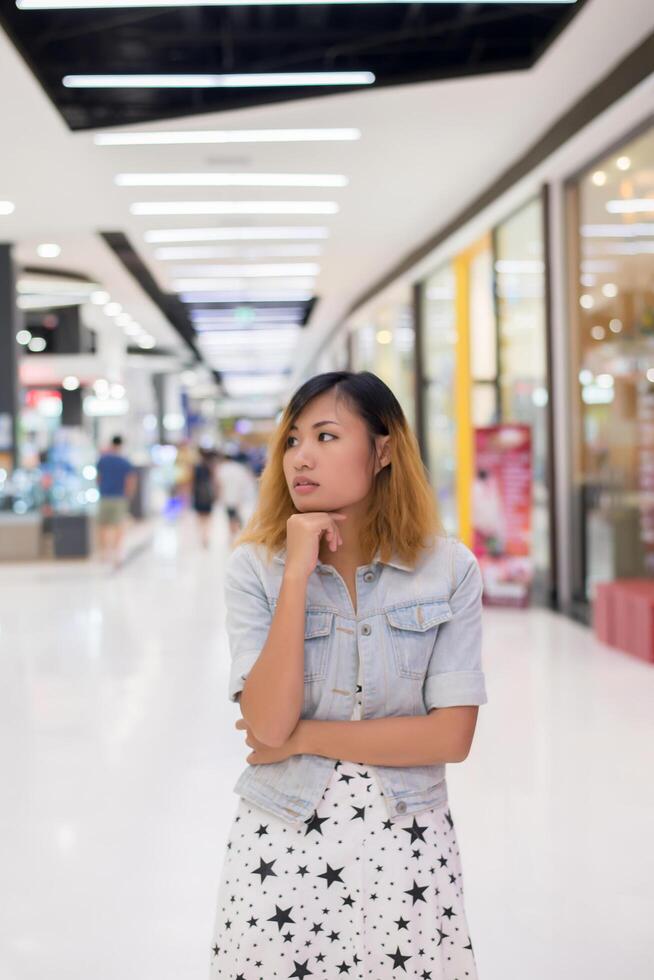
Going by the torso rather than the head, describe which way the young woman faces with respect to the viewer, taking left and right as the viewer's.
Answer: facing the viewer

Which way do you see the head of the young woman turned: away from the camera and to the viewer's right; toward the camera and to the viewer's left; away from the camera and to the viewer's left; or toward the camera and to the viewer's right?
toward the camera and to the viewer's left

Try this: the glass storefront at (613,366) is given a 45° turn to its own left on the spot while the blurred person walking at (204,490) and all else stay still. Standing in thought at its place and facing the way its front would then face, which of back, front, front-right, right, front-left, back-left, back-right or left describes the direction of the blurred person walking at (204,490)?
right

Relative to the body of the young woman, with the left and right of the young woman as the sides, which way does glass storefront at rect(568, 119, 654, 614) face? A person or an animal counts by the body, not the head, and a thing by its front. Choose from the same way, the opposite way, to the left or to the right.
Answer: to the right

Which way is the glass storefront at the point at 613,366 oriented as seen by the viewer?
to the viewer's left

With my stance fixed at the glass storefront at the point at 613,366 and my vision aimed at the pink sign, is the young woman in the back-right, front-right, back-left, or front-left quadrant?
back-left

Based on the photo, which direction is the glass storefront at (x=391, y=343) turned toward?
to the viewer's left

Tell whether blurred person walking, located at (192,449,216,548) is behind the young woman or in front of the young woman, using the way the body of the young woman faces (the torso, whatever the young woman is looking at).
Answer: behind

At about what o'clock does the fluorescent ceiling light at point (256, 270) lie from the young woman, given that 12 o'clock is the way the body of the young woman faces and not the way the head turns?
The fluorescent ceiling light is roughly at 6 o'clock from the young woman.
